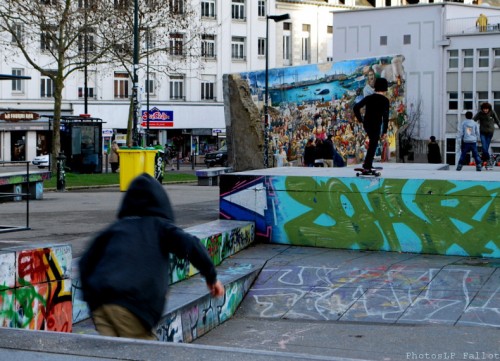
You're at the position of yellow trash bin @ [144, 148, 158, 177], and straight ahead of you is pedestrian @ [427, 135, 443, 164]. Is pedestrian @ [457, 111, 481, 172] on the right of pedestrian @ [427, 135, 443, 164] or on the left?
right

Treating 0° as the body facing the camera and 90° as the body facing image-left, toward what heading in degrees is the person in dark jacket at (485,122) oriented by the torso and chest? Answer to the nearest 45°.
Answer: approximately 0°

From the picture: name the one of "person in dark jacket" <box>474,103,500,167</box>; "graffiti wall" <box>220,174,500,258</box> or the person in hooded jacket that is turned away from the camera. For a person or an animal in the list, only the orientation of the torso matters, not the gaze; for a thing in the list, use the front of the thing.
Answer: the person in hooded jacket

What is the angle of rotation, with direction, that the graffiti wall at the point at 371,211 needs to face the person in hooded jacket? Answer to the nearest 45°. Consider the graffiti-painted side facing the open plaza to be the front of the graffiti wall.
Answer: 0° — it already faces them

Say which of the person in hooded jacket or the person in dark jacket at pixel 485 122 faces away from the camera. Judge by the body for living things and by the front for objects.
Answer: the person in hooded jacket

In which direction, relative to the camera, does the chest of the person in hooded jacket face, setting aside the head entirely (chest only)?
away from the camera

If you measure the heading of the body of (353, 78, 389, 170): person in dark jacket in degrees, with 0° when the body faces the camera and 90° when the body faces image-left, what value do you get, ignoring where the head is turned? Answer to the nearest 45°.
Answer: approximately 225°

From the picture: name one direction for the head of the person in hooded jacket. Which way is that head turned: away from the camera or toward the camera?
away from the camera
